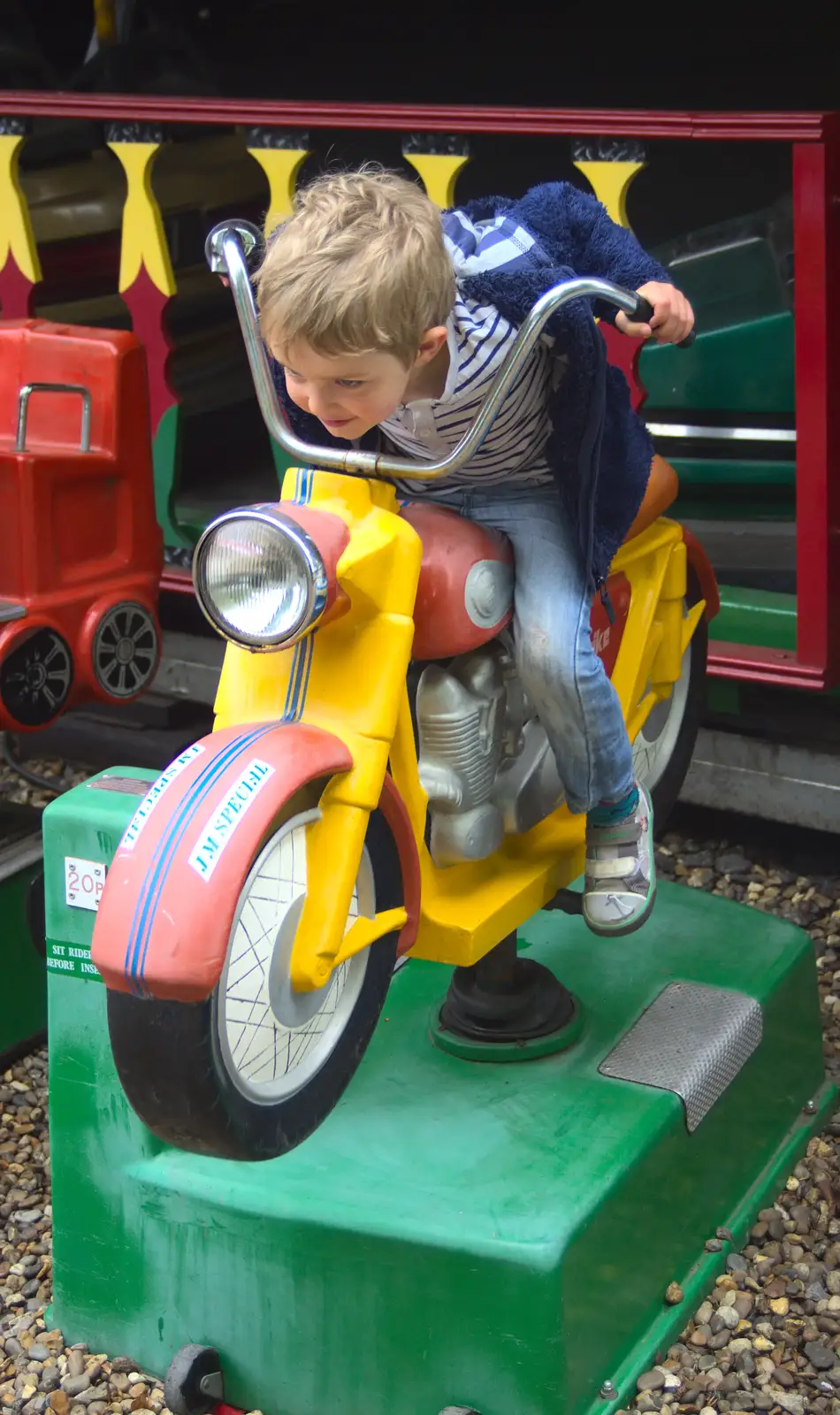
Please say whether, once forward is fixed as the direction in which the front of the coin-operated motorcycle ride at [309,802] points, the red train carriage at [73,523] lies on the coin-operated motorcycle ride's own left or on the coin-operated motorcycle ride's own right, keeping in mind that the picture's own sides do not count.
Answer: on the coin-operated motorcycle ride's own right

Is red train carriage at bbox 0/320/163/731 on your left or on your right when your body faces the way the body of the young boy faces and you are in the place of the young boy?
on your right

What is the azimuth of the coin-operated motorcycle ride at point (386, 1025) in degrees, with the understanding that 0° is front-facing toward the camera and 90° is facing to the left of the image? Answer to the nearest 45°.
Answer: approximately 45°

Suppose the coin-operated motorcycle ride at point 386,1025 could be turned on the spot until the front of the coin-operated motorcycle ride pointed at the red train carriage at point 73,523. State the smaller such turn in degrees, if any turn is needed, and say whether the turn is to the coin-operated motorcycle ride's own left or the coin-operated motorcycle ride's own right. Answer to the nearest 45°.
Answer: approximately 90° to the coin-operated motorcycle ride's own right
